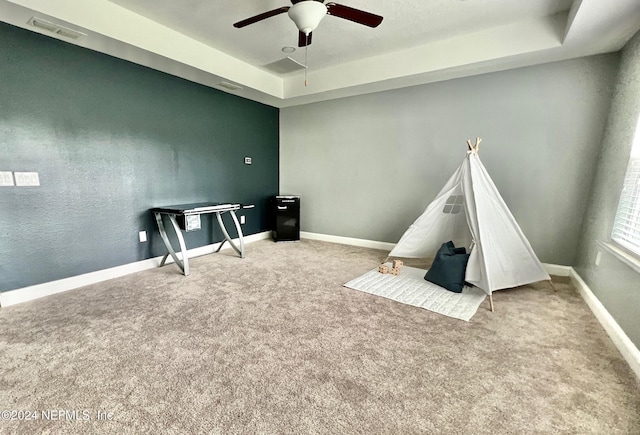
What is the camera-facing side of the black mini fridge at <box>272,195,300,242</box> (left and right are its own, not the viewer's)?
front

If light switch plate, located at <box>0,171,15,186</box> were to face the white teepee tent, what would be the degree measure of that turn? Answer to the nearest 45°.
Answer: approximately 45° to its left

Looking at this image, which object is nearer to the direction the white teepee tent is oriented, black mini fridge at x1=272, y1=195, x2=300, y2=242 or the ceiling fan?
the ceiling fan

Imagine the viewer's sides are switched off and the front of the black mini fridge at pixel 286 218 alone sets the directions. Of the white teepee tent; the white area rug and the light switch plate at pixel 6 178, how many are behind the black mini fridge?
0

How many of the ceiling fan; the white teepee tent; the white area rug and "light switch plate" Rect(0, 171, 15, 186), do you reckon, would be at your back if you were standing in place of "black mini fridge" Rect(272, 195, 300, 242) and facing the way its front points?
0

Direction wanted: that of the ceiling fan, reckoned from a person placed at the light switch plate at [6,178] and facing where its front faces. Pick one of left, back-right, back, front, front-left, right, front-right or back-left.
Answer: front-left

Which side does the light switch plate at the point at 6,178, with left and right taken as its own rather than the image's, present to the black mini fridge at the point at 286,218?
left

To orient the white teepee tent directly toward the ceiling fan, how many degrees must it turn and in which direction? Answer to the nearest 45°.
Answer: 0° — it already faces it

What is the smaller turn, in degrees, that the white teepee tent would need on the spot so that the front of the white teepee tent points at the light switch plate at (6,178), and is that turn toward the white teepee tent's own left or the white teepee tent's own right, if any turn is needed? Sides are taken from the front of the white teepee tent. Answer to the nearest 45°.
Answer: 0° — it already faces it

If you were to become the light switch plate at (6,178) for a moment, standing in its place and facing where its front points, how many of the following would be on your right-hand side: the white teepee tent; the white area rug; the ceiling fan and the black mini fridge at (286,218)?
0

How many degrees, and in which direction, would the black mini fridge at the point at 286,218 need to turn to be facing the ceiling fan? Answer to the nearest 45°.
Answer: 0° — it already faces it

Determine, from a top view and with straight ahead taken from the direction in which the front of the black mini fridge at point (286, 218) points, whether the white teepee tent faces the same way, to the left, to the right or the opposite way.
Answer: to the right

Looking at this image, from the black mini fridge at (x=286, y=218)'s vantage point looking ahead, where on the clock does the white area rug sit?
The white area rug is roughly at 11 o'clock from the black mini fridge.

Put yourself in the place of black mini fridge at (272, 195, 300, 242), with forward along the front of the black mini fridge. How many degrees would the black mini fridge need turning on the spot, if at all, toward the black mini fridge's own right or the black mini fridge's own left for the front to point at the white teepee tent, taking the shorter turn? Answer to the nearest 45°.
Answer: approximately 45° to the black mini fridge's own left

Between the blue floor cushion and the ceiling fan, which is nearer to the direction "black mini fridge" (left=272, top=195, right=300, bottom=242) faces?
the ceiling fan

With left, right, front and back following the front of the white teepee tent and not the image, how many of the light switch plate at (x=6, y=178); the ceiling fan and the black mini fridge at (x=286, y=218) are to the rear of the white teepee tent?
0
